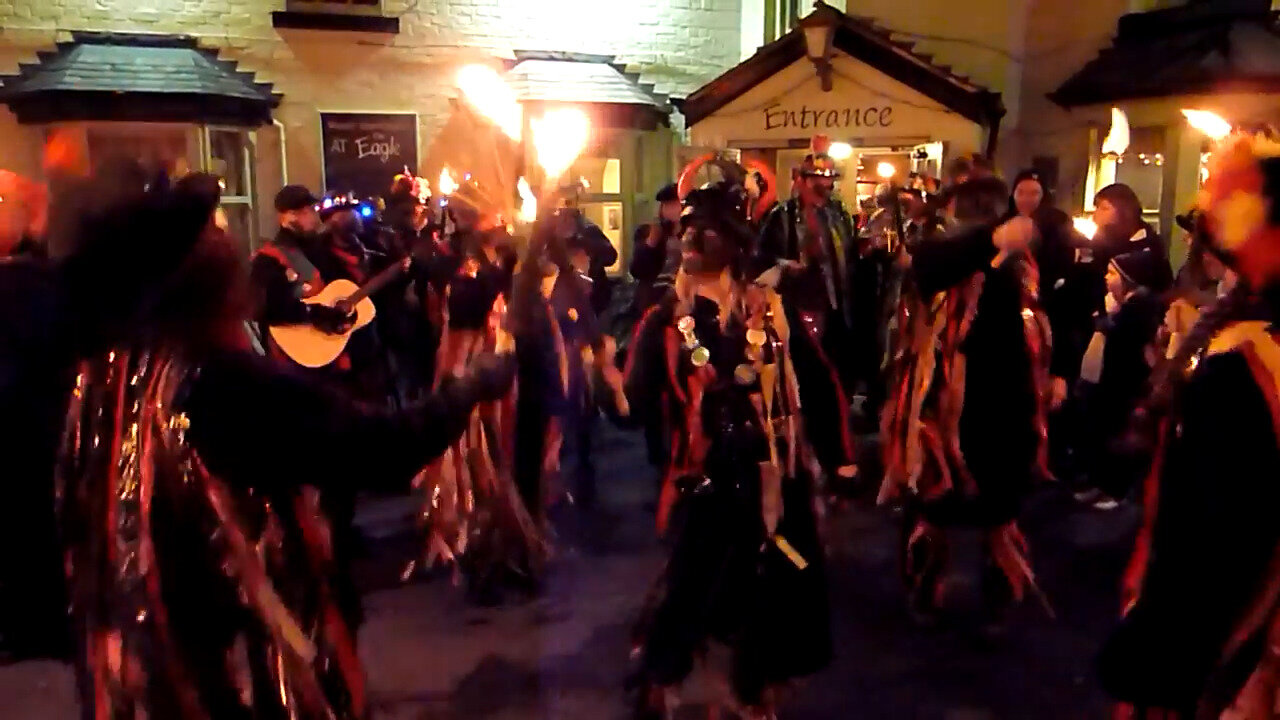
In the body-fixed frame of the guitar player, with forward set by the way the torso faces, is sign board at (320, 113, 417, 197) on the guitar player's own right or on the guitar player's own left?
on the guitar player's own left

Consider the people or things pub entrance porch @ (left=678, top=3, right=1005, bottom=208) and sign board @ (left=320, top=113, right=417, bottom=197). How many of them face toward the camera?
2

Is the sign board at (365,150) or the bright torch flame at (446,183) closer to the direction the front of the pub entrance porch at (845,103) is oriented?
the bright torch flame

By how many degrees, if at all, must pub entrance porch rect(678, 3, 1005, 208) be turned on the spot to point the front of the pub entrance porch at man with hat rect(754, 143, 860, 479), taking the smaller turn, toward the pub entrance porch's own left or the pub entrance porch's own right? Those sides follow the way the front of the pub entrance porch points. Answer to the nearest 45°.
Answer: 0° — it already faces them

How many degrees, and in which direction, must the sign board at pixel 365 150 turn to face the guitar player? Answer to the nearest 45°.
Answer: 0° — it already faces them

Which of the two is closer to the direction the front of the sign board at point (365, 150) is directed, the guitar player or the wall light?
the guitar player

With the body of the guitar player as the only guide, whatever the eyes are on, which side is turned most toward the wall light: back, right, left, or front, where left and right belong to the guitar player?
left

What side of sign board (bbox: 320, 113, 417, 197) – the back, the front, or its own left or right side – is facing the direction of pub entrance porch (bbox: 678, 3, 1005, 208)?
left

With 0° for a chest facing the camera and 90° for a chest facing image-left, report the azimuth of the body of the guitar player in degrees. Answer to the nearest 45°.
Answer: approximately 315°

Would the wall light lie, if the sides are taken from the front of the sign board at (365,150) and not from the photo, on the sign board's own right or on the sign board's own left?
on the sign board's own left
